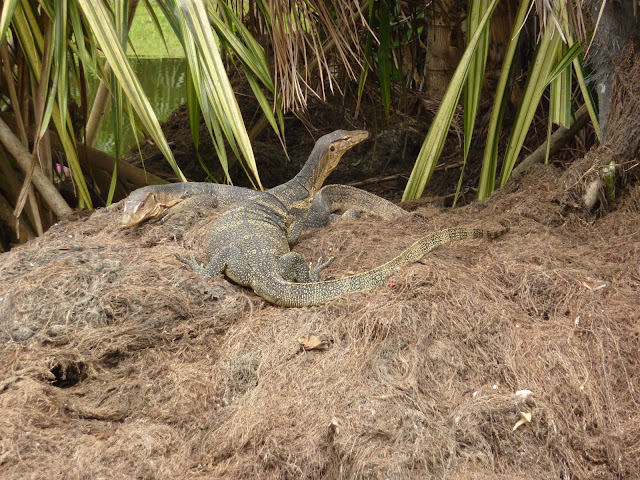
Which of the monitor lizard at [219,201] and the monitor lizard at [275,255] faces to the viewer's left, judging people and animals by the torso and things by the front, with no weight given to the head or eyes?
the monitor lizard at [219,201]

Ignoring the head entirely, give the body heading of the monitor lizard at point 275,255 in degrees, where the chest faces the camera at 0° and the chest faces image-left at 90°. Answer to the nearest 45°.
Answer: approximately 225°

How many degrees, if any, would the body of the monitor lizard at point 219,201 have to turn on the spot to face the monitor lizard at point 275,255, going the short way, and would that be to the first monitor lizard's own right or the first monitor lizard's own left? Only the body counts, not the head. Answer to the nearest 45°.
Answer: approximately 90° to the first monitor lizard's own left

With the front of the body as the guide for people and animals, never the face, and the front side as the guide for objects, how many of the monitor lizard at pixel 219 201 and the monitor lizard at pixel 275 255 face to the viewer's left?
1

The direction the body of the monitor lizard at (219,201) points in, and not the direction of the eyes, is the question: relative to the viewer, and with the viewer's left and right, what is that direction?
facing to the left of the viewer
